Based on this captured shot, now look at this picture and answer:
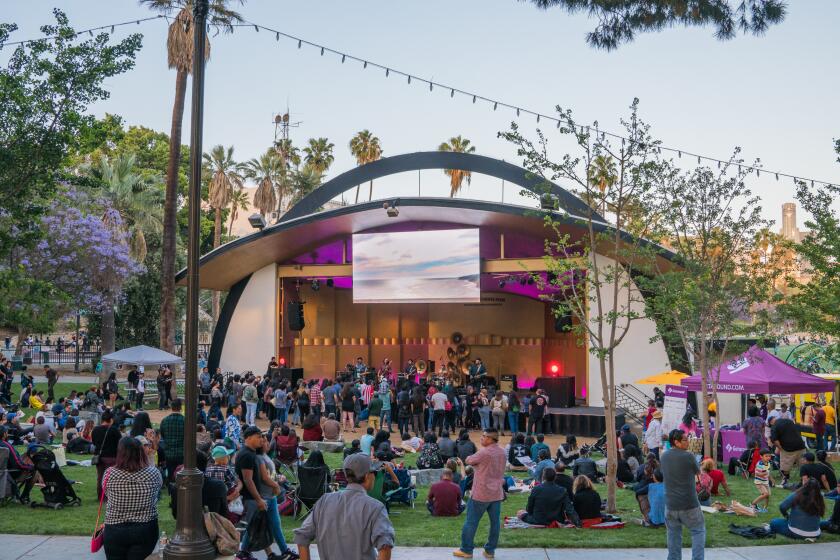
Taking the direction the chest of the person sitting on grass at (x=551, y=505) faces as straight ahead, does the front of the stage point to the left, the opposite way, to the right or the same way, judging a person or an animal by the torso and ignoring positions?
the opposite way

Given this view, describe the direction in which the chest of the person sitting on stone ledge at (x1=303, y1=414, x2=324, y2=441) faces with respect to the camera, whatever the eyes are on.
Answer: away from the camera

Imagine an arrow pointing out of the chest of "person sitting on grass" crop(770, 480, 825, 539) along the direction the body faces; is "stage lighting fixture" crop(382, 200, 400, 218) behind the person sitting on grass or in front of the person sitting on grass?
in front

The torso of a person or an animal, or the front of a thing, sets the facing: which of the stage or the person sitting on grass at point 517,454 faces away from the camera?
the person sitting on grass

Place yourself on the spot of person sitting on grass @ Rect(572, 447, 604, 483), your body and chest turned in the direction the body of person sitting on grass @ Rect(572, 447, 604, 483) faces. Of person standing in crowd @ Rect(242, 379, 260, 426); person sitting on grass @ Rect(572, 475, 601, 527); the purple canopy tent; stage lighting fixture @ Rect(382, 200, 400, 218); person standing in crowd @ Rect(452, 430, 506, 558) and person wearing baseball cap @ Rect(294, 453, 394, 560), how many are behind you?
3

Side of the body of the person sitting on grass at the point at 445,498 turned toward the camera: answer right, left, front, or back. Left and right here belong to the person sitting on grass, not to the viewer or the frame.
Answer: back

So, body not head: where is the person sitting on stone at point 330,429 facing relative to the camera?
away from the camera

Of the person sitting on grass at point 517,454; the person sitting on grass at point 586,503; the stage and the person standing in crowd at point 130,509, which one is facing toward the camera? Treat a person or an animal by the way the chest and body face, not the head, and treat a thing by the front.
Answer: the stage

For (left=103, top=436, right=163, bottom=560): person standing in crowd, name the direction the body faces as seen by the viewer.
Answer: away from the camera

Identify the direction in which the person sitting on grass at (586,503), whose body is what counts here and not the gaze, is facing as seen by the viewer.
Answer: away from the camera

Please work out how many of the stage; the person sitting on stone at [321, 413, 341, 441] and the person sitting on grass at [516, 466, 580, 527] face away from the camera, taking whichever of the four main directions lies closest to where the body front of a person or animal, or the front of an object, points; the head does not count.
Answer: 2

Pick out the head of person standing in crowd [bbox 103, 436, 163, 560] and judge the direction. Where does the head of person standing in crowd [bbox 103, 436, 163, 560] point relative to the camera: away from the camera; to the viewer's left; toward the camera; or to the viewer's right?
away from the camera

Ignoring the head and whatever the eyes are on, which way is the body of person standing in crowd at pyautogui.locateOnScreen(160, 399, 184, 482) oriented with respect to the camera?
away from the camera

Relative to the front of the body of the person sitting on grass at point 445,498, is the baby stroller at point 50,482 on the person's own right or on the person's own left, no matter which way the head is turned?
on the person's own left

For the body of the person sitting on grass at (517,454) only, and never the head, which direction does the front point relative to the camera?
away from the camera
